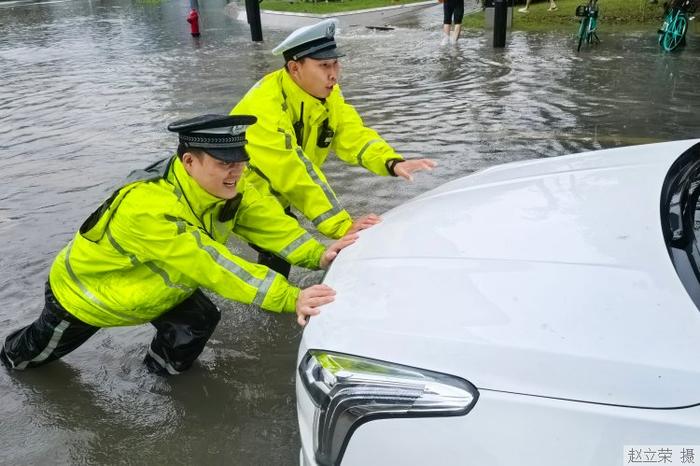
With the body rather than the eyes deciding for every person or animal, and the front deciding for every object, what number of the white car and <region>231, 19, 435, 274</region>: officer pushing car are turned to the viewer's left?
1

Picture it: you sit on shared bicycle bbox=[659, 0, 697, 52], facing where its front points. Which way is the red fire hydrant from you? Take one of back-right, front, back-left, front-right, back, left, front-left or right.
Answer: front-right

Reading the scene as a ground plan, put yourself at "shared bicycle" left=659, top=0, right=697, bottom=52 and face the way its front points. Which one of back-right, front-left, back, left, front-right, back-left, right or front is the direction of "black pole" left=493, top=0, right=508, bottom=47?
front-right

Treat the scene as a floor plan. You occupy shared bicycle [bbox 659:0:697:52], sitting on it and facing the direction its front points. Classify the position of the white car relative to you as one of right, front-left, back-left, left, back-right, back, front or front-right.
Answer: front-left

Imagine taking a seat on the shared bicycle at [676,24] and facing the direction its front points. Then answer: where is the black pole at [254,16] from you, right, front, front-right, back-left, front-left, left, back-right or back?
front-right

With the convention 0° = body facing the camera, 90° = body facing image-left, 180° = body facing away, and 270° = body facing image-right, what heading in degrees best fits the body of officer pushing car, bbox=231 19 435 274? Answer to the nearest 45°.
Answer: approximately 315°

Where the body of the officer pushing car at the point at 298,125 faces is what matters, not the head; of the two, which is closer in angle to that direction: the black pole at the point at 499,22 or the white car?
the white car

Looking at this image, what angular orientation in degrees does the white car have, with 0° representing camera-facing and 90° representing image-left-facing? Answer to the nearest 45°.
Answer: approximately 90°
